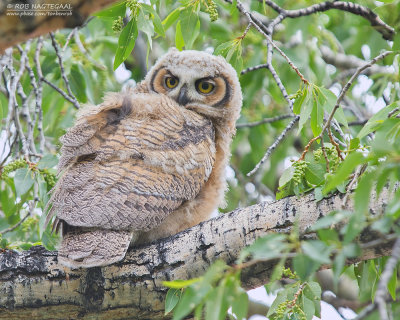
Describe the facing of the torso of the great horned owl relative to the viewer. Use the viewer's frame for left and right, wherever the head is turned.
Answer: facing away from the viewer and to the right of the viewer

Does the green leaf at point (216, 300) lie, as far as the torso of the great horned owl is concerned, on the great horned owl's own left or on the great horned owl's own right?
on the great horned owl's own right

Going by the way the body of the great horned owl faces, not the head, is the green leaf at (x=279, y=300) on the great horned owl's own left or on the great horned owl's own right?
on the great horned owl's own right

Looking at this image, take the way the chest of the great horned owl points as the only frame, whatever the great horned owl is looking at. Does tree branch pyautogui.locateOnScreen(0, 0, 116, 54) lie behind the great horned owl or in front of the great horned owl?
behind

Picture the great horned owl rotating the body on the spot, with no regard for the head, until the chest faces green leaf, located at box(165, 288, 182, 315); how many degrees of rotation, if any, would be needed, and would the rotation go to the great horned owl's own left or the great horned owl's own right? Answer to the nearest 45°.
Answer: approximately 135° to the great horned owl's own right

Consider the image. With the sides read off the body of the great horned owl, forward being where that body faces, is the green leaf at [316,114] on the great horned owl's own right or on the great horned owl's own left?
on the great horned owl's own right

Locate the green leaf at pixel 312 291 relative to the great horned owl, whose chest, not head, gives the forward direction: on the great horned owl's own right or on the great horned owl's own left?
on the great horned owl's own right

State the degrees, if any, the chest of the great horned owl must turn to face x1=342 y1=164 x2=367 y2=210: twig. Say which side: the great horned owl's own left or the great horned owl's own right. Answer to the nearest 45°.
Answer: approximately 90° to the great horned owl's own right
